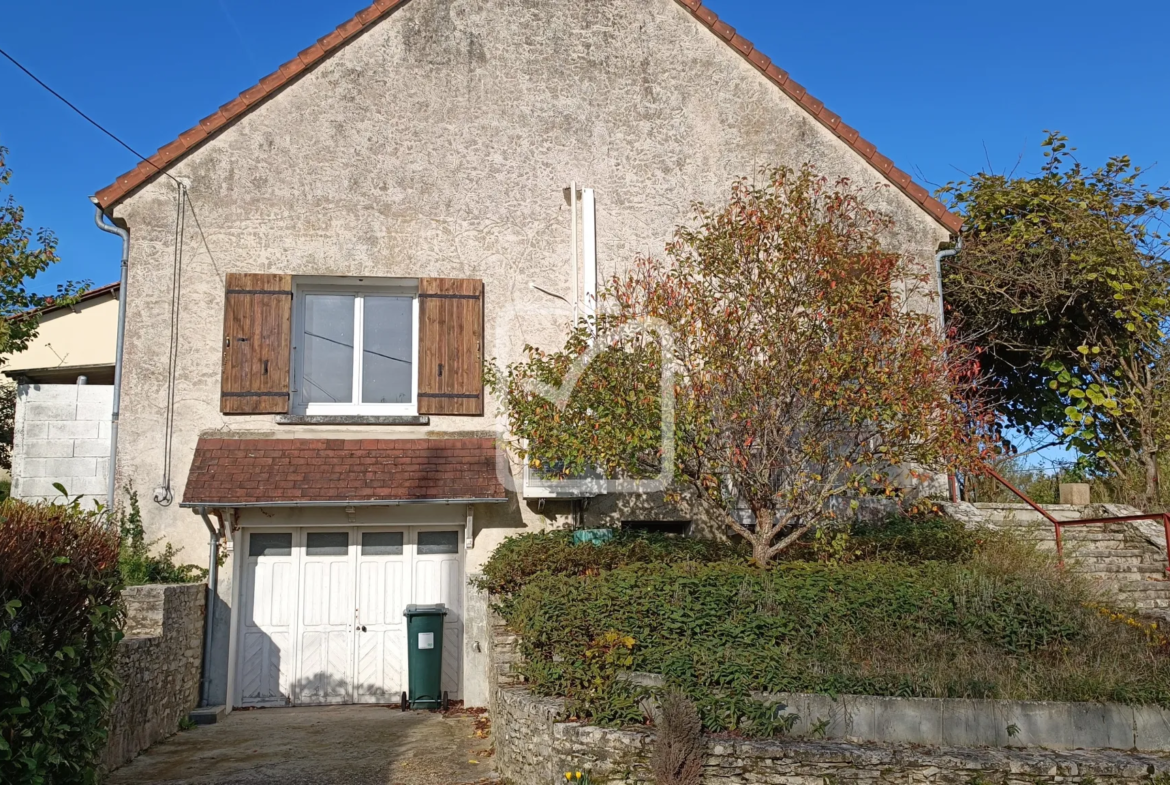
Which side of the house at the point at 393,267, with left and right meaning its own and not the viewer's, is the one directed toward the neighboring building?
right

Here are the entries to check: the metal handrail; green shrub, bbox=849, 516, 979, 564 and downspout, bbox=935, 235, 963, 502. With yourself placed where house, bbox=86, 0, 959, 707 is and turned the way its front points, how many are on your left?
3

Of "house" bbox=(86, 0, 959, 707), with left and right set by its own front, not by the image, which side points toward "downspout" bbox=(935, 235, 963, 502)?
left

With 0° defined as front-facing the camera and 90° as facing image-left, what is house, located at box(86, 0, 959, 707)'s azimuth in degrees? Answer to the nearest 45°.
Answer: approximately 0°

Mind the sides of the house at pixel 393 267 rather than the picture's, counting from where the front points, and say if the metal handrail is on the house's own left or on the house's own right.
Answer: on the house's own left

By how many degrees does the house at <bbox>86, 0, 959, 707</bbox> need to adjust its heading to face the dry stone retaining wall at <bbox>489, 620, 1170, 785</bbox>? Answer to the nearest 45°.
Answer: approximately 45° to its left
